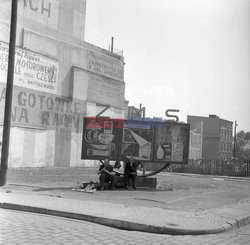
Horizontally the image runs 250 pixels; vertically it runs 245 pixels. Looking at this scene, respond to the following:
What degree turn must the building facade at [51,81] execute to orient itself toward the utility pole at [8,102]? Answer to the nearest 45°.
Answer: approximately 45° to its right

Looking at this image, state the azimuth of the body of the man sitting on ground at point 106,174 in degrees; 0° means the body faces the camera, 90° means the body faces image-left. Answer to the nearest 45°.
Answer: approximately 0°

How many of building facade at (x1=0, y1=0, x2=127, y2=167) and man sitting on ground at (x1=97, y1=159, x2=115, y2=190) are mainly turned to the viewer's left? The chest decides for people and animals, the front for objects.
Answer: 0

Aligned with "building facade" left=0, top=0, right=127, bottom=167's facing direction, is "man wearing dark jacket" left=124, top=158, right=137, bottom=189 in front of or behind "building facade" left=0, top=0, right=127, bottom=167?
in front

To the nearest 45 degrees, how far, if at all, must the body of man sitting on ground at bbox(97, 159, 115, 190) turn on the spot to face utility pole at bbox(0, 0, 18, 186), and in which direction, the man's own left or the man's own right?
approximately 90° to the man's own right

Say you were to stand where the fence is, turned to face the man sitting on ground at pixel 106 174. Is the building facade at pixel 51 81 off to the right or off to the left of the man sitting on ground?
right

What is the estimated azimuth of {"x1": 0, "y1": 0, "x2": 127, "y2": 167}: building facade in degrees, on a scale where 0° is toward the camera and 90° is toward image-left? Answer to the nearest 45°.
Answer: approximately 315°
